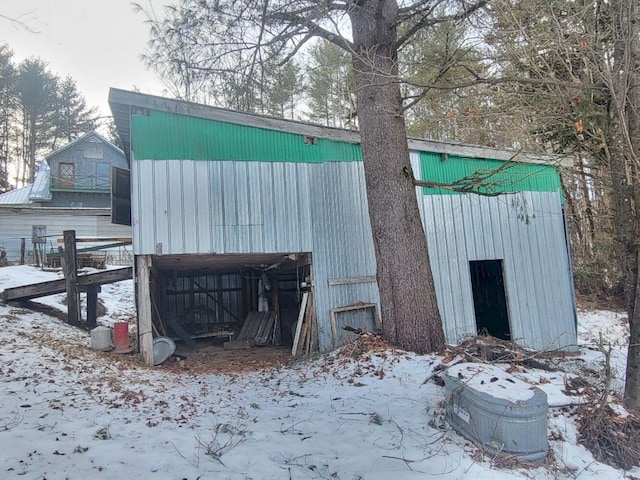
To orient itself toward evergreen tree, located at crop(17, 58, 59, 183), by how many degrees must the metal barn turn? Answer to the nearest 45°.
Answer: approximately 135° to its right

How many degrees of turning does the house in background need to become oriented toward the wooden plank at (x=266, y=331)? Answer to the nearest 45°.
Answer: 0° — it already faces it

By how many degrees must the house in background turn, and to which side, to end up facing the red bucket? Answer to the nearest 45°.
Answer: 0° — it already faces it

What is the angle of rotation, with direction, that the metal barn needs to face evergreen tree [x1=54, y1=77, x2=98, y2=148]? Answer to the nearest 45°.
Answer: approximately 135° to its right

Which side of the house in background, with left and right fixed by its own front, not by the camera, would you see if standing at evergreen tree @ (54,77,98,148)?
back

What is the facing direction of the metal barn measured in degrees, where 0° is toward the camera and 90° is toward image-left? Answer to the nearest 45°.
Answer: approximately 0°

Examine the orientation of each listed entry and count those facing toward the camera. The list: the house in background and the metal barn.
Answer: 2

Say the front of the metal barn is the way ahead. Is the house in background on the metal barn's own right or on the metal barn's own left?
on the metal barn's own right

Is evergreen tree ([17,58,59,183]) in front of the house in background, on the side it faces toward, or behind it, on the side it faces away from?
behind

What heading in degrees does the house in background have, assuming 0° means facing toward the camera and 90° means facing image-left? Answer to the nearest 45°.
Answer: approximately 0°

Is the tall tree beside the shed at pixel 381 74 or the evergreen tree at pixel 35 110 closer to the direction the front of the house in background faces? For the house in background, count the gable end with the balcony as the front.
the tall tree beside the shed

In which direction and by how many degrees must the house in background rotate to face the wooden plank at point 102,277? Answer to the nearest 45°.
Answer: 0° — it already faces it

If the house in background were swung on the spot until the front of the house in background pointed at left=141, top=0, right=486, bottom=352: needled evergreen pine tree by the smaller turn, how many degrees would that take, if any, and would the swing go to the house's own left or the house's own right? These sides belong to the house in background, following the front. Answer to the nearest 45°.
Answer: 0° — it already faces it
